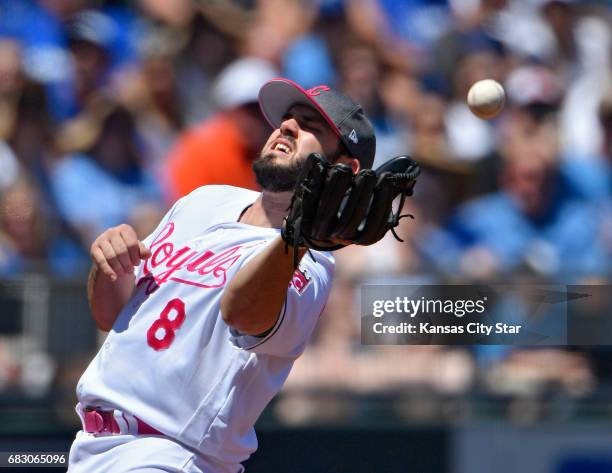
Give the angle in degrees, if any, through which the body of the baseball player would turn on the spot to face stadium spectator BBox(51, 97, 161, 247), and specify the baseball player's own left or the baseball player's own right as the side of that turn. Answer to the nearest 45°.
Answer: approximately 135° to the baseball player's own right
